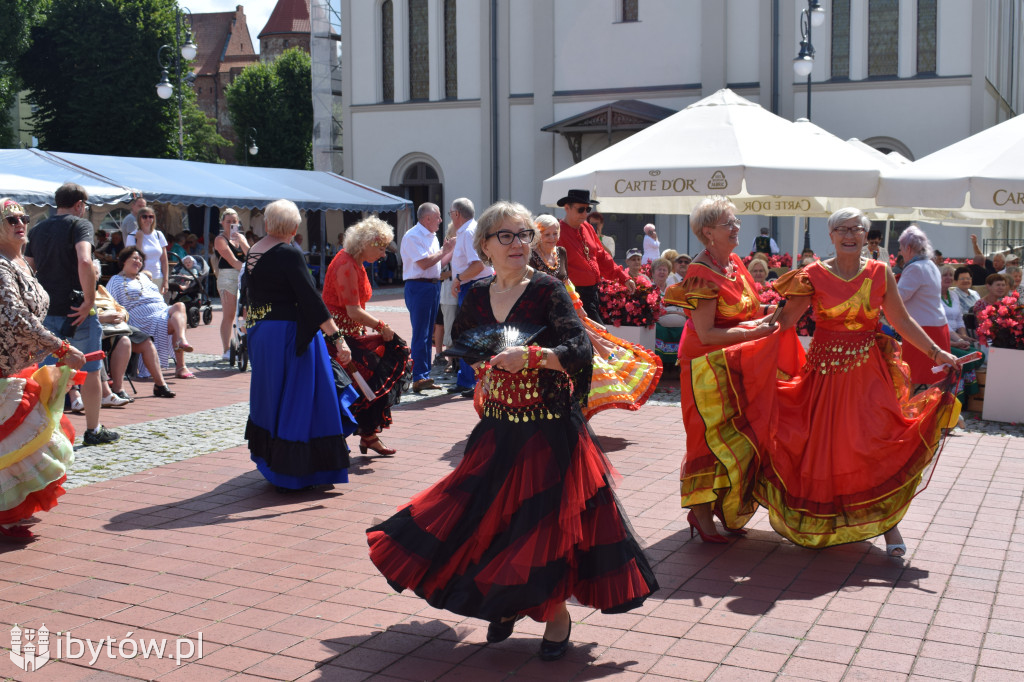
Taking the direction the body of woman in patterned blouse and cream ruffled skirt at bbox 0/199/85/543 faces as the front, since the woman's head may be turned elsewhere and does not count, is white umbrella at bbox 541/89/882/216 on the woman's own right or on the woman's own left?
on the woman's own left

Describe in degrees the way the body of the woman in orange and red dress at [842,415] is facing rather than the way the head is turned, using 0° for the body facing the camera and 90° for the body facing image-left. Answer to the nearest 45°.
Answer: approximately 0°

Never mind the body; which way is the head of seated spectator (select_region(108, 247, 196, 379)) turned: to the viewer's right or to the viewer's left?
to the viewer's right

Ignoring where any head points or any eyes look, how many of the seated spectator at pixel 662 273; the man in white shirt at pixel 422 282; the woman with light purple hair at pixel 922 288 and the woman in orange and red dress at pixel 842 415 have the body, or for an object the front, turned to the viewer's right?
1

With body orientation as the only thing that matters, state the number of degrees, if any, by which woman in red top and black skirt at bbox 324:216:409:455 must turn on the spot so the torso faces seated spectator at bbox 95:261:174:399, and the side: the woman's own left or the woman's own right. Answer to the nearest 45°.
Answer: approximately 135° to the woman's own left

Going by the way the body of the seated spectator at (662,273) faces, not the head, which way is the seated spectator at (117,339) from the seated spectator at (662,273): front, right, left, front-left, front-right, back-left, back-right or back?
front-right

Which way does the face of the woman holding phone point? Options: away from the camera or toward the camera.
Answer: toward the camera

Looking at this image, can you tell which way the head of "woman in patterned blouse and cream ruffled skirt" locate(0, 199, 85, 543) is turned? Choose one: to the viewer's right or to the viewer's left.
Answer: to the viewer's right

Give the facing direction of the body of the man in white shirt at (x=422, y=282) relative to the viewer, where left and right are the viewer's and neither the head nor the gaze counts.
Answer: facing to the right of the viewer

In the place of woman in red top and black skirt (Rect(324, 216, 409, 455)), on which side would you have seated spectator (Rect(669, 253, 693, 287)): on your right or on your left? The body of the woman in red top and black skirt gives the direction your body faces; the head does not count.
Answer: on your left

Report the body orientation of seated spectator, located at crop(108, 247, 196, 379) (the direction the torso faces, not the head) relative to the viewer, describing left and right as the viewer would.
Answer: facing the viewer and to the right of the viewer

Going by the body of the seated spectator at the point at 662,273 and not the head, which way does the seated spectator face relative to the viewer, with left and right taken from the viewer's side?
facing the viewer

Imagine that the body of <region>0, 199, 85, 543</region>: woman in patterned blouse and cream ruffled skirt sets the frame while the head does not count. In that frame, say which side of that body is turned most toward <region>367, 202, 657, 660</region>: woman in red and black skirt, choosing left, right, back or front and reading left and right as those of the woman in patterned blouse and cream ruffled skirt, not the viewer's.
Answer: front

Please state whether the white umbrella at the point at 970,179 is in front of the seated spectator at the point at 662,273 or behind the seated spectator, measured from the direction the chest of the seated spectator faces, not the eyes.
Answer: in front

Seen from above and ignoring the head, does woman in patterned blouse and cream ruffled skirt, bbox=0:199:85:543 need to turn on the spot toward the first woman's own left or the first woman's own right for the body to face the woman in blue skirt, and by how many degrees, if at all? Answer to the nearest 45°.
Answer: approximately 45° to the first woman's own left

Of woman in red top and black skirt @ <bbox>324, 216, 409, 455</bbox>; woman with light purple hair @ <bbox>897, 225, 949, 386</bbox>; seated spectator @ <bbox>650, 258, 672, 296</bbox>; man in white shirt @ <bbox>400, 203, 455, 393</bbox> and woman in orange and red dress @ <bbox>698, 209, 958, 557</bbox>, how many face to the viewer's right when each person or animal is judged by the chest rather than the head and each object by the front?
2

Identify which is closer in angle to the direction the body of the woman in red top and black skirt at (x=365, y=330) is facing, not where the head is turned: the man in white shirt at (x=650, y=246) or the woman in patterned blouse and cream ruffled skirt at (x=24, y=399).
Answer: the man in white shirt
